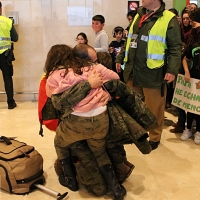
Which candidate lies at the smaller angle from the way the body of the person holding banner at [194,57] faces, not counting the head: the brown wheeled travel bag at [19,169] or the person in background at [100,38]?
the brown wheeled travel bag

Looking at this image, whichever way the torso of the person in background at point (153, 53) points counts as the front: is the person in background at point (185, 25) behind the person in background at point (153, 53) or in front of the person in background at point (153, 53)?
behind

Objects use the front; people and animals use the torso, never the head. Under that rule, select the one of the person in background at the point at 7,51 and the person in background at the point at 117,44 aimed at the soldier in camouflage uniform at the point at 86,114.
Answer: the person in background at the point at 117,44

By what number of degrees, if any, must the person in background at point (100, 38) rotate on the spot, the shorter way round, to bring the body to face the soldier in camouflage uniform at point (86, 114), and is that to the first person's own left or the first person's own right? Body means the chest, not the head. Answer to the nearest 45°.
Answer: approximately 45° to the first person's own left

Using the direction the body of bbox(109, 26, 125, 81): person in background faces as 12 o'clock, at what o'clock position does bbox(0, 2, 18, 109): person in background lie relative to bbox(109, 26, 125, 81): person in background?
bbox(0, 2, 18, 109): person in background is roughly at 3 o'clock from bbox(109, 26, 125, 81): person in background.

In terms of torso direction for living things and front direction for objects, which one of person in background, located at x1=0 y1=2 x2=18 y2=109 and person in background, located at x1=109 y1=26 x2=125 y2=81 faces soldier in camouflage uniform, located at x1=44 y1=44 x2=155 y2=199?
person in background, located at x1=109 y1=26 x2=125 y2=81

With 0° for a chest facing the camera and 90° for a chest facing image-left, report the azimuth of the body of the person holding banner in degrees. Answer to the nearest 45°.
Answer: approximately 45°
